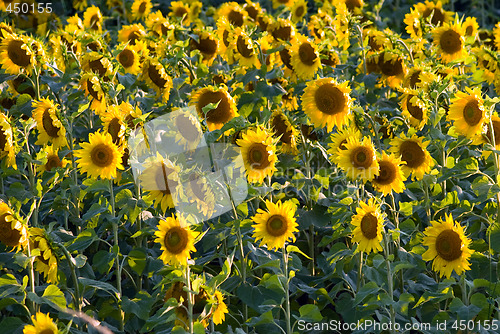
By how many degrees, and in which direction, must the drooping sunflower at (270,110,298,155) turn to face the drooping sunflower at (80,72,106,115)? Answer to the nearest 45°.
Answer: approximately 45° to its right

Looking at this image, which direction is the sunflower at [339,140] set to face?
toward the camera

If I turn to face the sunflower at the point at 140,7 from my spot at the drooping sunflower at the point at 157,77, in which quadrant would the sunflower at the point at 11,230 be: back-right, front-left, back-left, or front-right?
back-left

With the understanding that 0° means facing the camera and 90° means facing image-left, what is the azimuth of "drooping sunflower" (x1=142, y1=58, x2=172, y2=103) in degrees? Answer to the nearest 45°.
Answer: approximately 45°

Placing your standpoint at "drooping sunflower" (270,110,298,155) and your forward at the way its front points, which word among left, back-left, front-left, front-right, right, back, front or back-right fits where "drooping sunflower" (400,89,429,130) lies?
back-left

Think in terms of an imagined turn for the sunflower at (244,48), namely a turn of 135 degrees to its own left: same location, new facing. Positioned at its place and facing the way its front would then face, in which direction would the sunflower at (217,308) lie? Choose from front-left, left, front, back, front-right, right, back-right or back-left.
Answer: right

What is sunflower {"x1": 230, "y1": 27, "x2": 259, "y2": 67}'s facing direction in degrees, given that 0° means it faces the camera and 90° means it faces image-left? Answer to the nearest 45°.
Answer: approximately 45°

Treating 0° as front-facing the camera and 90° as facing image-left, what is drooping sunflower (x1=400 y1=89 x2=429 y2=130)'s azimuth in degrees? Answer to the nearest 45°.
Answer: approximately 45°

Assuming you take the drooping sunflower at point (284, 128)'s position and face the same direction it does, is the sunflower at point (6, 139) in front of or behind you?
in front
